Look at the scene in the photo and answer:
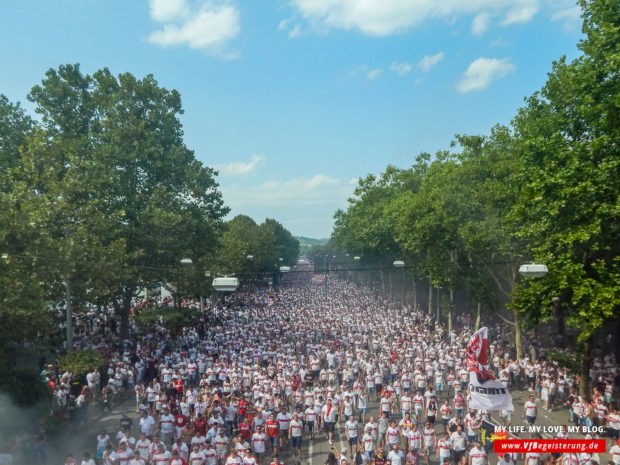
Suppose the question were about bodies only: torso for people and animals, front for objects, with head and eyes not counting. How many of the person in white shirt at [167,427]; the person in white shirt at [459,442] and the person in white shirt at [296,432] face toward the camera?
3

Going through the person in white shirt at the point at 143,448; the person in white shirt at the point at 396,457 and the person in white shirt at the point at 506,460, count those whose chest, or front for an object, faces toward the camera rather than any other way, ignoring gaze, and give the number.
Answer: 3

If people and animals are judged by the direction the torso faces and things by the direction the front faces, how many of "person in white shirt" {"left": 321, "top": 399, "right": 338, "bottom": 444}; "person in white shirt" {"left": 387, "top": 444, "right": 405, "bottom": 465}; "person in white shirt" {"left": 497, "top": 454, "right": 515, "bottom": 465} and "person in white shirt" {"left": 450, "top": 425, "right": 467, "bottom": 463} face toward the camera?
4

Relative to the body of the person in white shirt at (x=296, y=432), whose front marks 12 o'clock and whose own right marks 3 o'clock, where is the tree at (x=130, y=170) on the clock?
The tree is roughly at 5 o'clock from the person in white shirt.

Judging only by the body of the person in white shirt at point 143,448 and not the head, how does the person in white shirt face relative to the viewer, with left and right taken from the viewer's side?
facing the viewer

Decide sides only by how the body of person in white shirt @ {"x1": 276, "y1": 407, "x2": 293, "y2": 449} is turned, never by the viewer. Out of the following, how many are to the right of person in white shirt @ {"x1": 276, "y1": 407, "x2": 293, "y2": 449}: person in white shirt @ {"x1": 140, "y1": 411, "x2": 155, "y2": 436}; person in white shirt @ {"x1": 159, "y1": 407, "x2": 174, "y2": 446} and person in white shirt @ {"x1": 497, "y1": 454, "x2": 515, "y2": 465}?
2

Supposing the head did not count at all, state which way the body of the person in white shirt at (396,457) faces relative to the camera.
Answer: toward the camera

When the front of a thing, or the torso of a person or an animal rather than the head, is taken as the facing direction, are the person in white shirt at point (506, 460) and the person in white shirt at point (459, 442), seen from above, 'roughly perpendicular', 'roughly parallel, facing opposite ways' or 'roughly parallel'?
roughly parallel

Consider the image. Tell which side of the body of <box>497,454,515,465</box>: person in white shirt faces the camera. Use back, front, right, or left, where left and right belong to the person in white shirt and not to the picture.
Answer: front

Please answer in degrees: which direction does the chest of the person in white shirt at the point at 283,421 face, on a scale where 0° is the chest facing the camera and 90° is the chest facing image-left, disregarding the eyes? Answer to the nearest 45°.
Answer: approximately 0°

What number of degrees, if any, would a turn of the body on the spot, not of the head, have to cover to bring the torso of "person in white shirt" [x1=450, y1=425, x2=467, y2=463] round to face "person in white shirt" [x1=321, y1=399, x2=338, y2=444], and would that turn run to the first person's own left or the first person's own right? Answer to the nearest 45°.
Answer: approximately 135° to the first person's own right

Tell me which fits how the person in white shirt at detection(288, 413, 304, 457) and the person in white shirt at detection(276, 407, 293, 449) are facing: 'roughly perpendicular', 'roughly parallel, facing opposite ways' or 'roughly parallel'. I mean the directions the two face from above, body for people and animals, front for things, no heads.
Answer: roughly parallel

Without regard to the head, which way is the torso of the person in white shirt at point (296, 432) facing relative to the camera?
toward the camera

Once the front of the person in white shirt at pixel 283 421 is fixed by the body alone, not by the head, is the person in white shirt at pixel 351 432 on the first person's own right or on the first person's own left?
on the first person's own left

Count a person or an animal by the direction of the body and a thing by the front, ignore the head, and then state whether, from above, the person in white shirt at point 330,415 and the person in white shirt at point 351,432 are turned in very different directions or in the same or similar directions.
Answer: same or similar directions

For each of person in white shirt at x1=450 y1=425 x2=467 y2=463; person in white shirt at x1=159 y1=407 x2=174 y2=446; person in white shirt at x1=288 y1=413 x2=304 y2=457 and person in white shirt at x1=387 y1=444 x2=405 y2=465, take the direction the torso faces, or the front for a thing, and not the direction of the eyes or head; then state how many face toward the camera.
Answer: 4
